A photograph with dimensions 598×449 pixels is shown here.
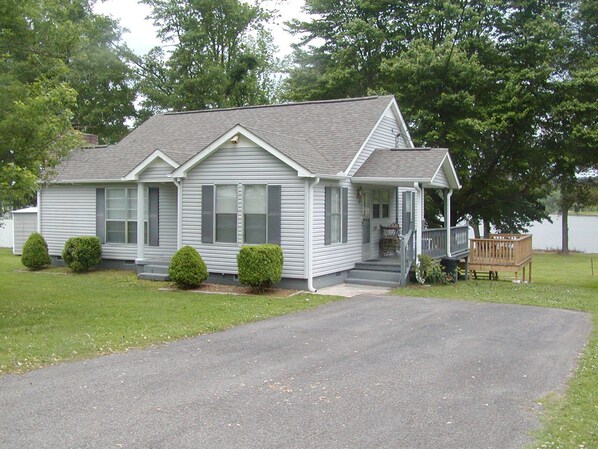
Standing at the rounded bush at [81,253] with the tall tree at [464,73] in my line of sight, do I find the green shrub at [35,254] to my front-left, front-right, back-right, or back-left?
back-left

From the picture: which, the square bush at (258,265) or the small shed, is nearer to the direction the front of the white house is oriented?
the square bush

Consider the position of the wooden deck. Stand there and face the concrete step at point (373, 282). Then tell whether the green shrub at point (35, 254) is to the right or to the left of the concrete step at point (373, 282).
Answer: right

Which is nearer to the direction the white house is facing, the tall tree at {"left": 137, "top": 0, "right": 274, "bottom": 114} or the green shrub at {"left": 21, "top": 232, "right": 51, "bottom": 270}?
the green shrub

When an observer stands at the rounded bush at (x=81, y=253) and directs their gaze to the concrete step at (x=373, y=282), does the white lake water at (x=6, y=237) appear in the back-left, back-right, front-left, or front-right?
back-left

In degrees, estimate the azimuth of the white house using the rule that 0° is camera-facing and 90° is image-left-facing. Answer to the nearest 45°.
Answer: approximately 45°

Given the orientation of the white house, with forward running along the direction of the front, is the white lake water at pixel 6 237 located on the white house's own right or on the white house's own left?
on the white house's own right

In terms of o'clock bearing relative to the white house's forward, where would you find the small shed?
The small shed is roughly at 3 o'clock from the white house.

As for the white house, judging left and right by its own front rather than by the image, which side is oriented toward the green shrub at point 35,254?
right

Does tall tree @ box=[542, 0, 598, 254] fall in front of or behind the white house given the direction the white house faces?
behind

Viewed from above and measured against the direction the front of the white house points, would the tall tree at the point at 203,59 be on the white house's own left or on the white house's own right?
on the white house's own right

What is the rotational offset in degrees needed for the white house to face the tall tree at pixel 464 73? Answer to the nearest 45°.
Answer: approximately 180°
